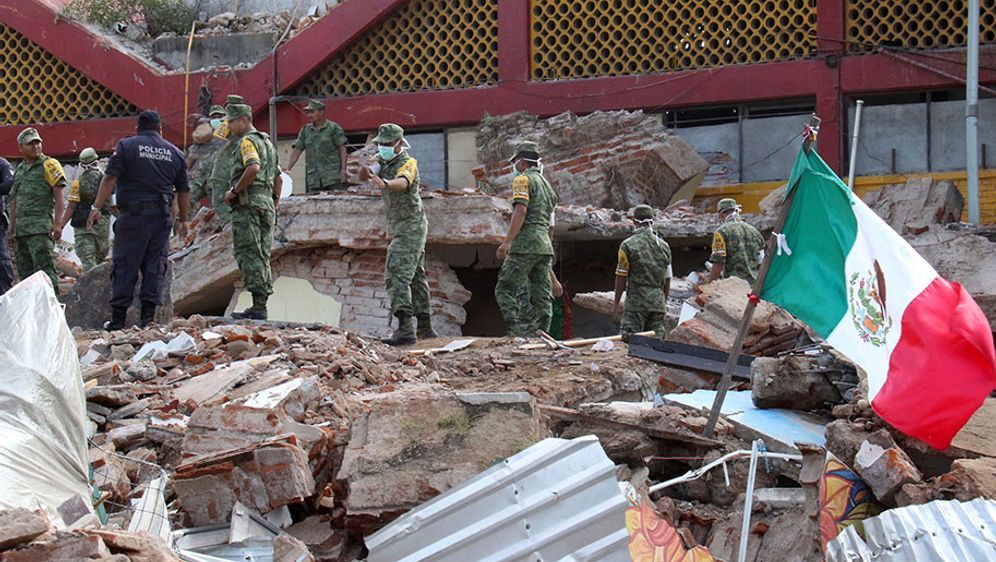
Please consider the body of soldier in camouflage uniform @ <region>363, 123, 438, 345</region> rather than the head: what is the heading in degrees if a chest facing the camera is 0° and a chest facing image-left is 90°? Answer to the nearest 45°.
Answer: approximately 45°

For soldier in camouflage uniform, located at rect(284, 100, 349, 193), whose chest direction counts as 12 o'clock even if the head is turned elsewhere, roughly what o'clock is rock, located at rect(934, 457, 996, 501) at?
The rock is roughly at 10 o'clock from the soldier in camouflage uniform.

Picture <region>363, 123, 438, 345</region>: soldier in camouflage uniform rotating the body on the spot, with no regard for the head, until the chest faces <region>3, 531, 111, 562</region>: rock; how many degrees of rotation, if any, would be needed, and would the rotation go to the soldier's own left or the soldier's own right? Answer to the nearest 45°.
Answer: approximately 45° to the soldier's own left

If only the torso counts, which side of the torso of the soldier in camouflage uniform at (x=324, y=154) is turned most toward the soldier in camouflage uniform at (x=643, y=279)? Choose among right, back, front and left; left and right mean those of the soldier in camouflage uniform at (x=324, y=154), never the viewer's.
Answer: left

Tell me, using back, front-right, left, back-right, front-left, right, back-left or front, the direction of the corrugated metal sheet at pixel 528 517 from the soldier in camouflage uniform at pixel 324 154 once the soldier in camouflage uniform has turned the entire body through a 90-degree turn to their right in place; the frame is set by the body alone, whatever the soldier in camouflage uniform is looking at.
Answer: back-left

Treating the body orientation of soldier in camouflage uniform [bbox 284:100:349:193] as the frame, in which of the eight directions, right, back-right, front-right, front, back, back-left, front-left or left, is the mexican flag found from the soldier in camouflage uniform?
front-left

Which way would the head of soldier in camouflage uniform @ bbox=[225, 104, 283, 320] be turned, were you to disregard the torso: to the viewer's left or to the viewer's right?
to the viewer's left

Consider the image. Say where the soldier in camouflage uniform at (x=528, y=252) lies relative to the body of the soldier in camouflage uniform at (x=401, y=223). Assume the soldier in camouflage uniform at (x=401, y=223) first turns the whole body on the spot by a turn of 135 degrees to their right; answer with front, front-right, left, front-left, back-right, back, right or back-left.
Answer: right

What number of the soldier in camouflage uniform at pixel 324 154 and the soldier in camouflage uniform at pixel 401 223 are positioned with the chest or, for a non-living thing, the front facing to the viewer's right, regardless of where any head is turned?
0

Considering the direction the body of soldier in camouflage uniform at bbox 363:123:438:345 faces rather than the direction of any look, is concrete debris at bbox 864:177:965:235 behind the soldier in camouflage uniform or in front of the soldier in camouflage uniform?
behind

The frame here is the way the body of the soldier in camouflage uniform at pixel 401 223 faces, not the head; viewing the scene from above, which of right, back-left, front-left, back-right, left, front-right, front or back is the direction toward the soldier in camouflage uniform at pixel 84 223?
right
